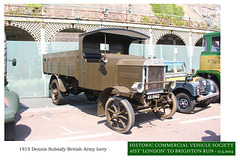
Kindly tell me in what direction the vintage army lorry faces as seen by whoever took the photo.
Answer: facing the viewer and to the right of the viewer

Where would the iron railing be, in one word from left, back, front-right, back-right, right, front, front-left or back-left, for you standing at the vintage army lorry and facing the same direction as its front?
back-left
